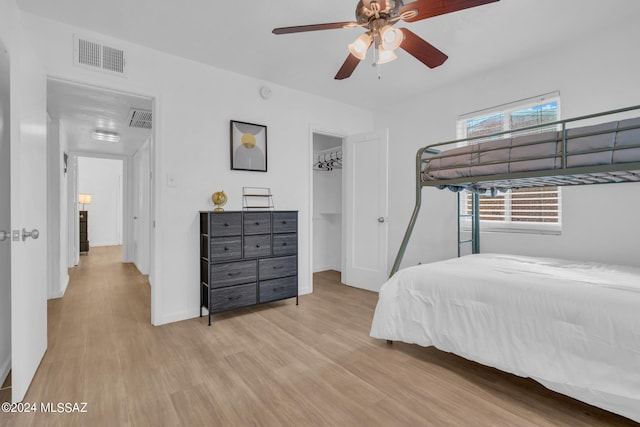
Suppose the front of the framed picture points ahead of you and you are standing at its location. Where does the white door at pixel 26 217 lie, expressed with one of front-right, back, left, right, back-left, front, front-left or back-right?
right

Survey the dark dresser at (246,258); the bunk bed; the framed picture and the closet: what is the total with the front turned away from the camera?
0

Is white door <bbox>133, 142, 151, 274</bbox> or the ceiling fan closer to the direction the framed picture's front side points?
the ceiling fan

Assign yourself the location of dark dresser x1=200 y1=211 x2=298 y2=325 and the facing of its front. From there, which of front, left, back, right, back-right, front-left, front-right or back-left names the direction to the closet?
left

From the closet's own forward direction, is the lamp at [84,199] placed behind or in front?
behind

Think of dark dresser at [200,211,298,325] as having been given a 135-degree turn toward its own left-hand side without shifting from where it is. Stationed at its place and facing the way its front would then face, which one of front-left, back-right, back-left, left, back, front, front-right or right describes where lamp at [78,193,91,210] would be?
front-left

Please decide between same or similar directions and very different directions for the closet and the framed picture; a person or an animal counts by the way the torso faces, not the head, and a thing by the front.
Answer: same or similar directions

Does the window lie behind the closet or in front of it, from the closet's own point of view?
in front

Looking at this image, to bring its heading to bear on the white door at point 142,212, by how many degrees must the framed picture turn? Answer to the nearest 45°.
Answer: approximately 180°

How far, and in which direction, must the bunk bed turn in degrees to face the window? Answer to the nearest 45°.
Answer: approximately 135° to its right

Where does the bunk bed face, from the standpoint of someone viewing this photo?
facing the viewer and to the left of the viewer

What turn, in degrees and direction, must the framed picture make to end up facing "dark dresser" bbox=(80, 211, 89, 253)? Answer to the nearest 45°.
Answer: approximately 180°

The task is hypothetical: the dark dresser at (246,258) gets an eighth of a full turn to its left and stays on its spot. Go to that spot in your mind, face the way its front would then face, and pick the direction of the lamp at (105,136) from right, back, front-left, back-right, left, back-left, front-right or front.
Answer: back-left

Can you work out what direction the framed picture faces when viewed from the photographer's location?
facing the viewer and to the right of the viewer

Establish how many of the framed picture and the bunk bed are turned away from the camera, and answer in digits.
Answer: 0

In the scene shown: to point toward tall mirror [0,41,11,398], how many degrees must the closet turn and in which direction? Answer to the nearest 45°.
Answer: approximately 90° to its right

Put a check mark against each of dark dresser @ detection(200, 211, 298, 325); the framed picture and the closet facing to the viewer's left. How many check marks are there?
0

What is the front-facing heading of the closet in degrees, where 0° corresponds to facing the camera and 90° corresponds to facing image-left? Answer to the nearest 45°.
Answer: approximately 315°

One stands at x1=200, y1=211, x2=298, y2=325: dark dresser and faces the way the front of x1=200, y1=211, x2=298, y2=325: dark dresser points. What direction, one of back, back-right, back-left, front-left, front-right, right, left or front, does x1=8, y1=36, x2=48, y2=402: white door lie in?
right
